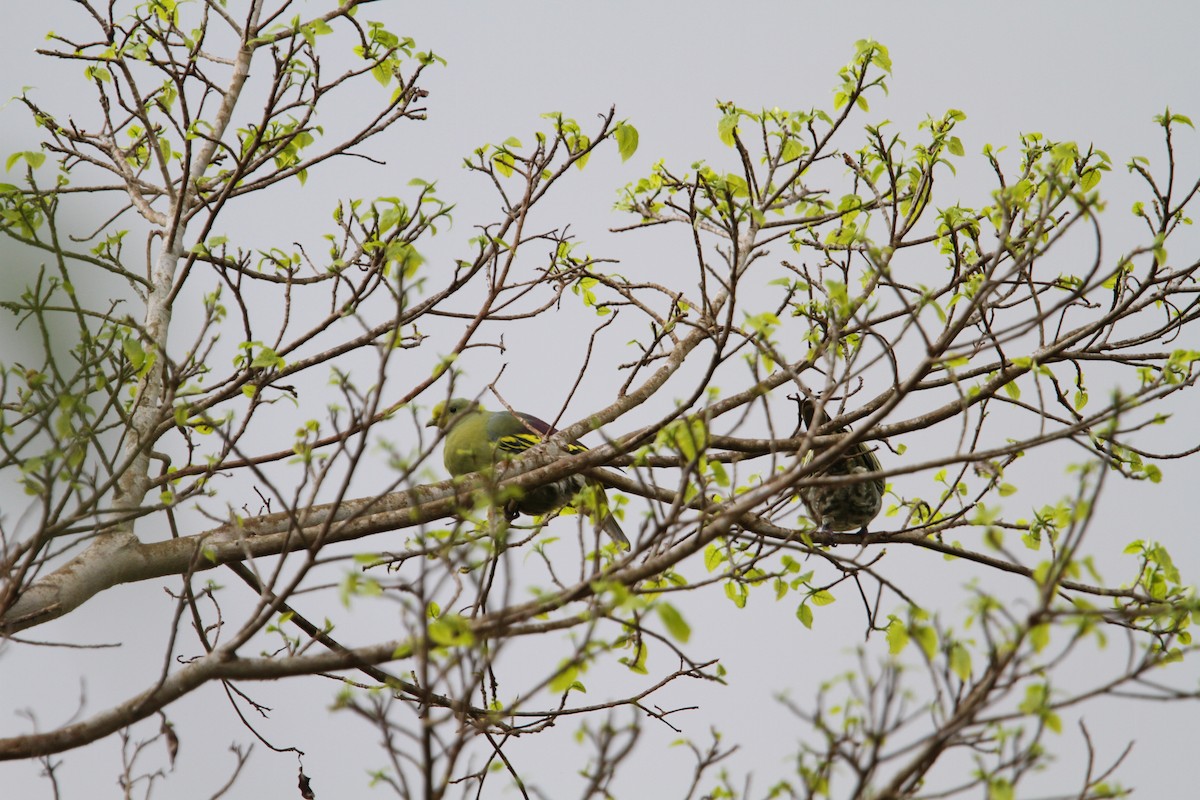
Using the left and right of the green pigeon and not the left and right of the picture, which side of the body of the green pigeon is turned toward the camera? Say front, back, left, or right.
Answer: left

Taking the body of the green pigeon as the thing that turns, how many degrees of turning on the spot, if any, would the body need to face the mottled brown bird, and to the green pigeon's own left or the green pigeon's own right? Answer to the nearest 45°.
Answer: approximately 180°
